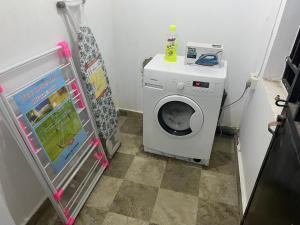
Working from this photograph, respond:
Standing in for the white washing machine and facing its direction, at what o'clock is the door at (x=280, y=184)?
The door is roughly at 11 o'clock from the white washing machine.

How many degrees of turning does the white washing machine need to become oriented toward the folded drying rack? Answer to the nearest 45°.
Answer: approximately 45° to its right

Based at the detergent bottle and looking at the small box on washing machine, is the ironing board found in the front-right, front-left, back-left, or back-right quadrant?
back-right

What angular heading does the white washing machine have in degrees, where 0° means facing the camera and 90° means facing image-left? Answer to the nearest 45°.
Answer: approximately 0°

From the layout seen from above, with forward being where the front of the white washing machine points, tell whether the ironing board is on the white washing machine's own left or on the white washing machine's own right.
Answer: on the white washing machine's own right
